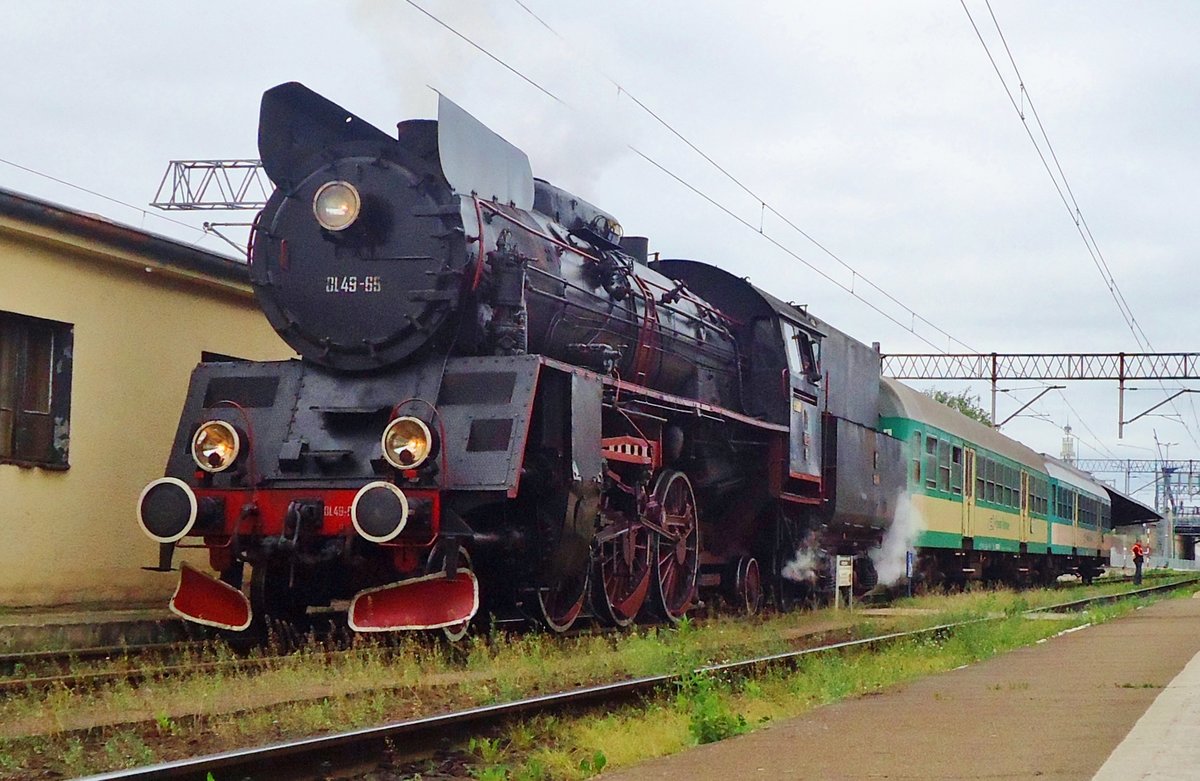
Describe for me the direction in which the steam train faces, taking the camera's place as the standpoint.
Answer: facing the viewer and to the left of the viewer

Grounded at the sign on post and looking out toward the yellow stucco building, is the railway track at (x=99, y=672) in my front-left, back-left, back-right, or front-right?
front-left

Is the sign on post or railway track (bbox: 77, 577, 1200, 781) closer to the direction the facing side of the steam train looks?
the railway track

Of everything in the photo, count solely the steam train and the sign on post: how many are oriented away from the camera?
0

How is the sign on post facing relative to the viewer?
toward the camera

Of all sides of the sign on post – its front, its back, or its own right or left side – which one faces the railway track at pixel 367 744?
front

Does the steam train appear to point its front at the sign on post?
no

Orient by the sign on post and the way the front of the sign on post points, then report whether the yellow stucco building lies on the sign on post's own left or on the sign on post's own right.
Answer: on the sign on post's own right
